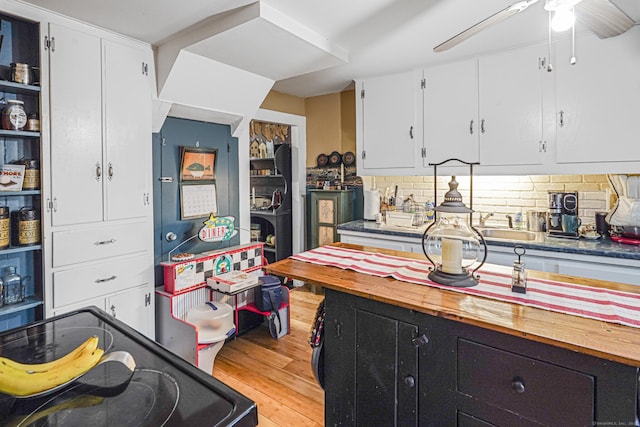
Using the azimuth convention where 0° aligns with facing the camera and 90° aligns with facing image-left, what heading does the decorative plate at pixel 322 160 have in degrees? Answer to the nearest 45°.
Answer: approximately 0°

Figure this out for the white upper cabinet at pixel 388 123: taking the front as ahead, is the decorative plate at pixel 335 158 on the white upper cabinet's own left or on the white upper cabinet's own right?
on the white upper cabinet's own right

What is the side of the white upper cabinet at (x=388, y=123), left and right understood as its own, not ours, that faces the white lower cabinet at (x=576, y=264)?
left

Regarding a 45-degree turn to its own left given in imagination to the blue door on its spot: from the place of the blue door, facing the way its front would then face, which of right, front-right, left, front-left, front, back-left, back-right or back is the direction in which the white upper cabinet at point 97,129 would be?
back-right

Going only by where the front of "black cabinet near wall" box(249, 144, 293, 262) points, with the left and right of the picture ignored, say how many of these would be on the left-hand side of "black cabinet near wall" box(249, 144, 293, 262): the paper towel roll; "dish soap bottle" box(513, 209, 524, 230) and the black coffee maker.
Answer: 3

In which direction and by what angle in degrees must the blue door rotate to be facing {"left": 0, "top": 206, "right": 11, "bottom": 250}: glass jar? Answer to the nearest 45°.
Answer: approximately 90° to its right
